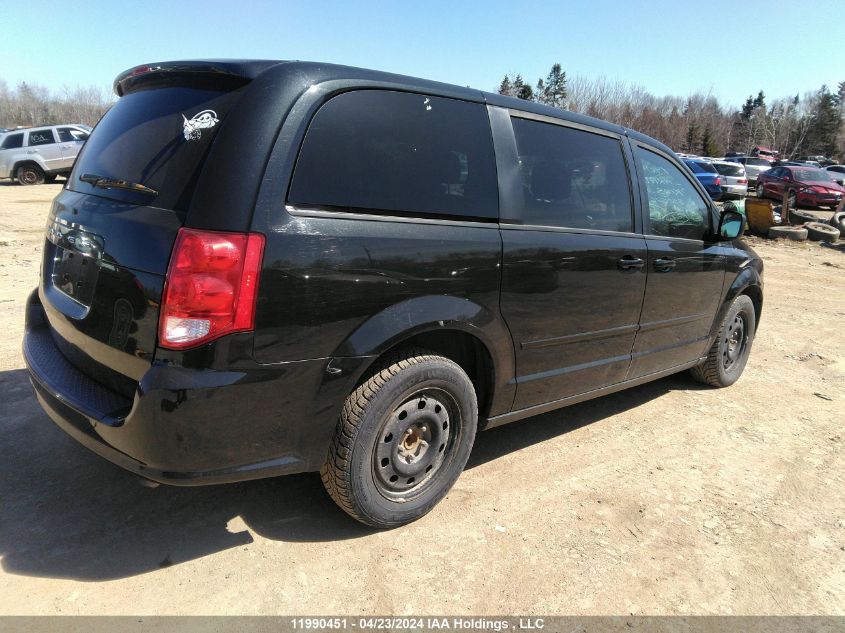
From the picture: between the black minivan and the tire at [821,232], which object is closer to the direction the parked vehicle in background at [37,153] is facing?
the tire

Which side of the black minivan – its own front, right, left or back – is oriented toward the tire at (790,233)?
front

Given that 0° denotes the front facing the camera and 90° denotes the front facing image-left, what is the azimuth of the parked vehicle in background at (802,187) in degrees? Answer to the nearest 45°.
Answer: approximately 315°

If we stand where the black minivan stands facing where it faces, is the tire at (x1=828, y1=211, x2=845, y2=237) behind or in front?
in front

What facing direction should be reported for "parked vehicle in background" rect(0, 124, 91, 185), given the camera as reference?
facing to the right of the viewer

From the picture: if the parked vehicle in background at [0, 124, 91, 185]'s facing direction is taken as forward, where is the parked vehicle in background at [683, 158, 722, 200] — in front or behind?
in front

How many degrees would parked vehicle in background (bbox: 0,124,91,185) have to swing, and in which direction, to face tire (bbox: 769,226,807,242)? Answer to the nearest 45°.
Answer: approximately 45° to its right

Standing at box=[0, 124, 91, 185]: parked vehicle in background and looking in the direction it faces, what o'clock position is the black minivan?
The black minivan is roughly at 3 o'clock from the parked vehicle in background.

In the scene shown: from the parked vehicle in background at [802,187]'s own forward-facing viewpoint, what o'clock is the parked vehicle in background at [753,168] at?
the parked vehicle in background at [753,168] is roughly at 7 o'clock from the parked vehicle in background at [802,187].

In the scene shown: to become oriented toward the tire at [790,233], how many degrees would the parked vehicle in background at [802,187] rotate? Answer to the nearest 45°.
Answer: approximately 45° to its right

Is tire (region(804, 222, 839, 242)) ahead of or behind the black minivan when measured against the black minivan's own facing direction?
ahead

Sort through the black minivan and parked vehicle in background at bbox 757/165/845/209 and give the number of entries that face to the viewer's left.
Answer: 0

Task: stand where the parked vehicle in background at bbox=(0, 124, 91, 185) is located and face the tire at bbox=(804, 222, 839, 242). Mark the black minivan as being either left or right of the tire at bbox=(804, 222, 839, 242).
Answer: right
